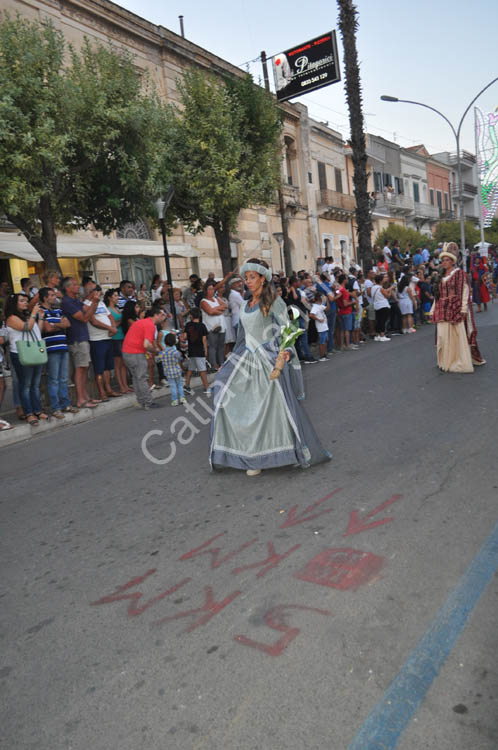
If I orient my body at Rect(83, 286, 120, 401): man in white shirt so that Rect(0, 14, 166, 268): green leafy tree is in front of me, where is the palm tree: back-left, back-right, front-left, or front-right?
front-right

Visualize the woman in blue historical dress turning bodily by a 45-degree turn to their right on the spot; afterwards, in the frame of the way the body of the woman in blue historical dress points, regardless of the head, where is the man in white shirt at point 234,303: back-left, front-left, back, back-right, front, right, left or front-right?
right

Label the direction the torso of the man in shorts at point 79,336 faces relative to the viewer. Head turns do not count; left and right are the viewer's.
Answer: facing to the right of the viewer

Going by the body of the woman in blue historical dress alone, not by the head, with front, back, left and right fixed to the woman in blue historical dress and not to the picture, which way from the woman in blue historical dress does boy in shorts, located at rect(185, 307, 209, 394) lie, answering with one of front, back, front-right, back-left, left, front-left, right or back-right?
back-right

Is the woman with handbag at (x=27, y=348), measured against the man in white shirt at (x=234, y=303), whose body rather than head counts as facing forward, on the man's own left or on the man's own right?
on the man's own right

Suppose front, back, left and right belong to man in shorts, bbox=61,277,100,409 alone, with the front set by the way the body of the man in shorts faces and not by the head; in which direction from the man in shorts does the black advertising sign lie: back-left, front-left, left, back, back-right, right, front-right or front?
front-left

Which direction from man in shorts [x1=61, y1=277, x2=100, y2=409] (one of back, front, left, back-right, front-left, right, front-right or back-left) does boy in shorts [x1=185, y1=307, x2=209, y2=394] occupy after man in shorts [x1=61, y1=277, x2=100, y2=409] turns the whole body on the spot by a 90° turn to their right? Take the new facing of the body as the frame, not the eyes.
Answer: left
